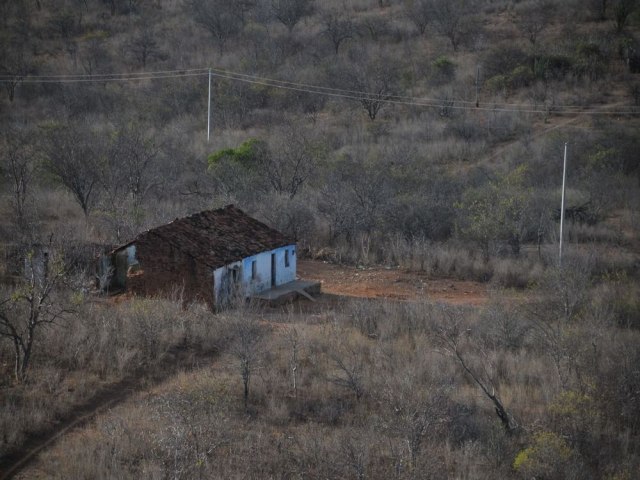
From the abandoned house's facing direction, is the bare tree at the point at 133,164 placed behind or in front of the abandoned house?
behind

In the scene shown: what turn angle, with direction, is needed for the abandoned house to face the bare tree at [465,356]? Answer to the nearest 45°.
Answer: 0° — it already faces it

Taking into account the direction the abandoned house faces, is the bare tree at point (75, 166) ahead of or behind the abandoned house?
behind

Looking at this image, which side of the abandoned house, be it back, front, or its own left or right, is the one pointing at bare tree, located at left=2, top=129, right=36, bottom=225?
back

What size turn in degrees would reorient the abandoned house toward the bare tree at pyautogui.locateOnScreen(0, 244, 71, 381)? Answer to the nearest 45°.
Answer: approximately 90° to its right

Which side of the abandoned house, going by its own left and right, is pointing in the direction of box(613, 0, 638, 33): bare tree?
left

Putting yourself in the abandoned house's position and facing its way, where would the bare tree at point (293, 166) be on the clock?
The bare tree is roughly at 8 o'clock from the abandoned house.

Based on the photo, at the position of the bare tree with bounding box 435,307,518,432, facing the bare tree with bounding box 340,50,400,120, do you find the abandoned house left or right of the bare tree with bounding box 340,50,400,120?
left

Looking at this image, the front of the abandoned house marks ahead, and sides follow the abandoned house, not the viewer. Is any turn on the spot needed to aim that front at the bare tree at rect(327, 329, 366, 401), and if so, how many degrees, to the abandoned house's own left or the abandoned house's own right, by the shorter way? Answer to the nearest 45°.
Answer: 0° — it already faces it

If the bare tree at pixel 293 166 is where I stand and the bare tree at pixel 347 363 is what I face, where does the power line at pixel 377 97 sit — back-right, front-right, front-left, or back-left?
back-left

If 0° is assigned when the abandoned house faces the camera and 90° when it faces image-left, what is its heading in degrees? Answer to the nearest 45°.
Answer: approximately 315°
